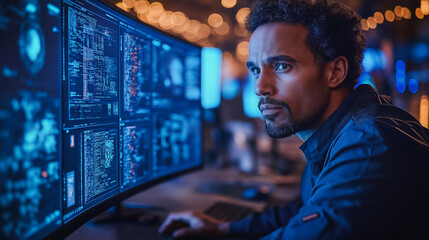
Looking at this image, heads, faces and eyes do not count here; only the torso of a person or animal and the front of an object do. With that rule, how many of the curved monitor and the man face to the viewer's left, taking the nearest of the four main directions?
1

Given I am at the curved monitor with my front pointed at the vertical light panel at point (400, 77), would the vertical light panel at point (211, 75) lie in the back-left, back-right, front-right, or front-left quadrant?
front-left

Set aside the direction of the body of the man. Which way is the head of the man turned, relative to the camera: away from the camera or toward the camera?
toward the camera

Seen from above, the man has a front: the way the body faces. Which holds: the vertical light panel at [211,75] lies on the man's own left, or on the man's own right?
on the man's own right

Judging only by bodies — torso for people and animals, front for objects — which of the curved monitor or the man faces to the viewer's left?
the man

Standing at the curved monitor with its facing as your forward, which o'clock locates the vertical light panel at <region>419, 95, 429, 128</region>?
The vertical light panel is roughly at 10 o'clock from the curved monitor.

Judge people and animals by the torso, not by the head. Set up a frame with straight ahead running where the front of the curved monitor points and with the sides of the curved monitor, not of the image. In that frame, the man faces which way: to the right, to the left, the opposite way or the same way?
the opposite way

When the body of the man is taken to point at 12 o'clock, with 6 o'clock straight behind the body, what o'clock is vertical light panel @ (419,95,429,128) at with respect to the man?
The vertical light panel is roughly at 4 o'clock from the man.

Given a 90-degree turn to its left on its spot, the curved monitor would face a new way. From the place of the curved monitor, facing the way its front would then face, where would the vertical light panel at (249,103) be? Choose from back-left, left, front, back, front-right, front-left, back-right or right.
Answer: front

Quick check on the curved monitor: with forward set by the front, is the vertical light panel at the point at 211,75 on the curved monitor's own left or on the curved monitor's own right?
on the curved monitor's own left

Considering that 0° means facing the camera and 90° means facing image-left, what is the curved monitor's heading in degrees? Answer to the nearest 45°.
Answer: approximately 315°

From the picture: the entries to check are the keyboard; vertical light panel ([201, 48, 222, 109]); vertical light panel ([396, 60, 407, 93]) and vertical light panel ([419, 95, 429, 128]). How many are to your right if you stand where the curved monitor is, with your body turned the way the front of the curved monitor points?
0

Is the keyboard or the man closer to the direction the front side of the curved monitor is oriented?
the man

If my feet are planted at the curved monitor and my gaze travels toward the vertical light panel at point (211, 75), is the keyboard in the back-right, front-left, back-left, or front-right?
front-right

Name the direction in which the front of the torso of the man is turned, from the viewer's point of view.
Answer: to the viewer's left

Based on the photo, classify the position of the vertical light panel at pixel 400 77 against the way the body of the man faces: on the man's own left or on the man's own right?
on the man's own right
